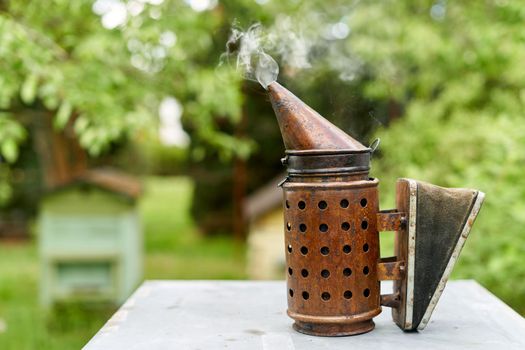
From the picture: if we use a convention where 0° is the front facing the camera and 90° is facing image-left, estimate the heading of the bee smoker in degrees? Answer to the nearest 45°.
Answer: approximately 90°

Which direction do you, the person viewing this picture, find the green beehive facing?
facing the viewer

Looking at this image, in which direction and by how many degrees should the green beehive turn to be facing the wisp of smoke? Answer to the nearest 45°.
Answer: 0° — it already faces it

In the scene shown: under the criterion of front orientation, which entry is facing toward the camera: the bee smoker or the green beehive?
the green beehive

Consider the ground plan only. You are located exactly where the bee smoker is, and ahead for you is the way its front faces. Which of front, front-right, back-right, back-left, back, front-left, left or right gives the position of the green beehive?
front-right

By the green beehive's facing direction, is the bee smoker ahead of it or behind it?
ahead
